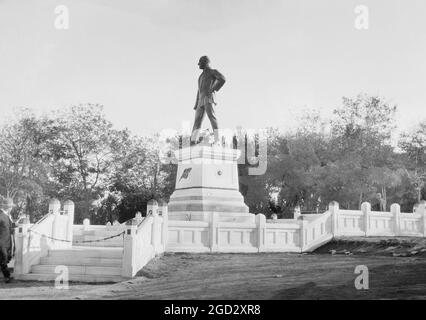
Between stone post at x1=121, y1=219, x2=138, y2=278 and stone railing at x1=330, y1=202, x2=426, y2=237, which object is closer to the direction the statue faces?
the stone post

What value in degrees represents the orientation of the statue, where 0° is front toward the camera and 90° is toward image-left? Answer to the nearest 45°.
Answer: approximately 45°

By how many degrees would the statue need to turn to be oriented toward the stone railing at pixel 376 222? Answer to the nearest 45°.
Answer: approximately 135° to its left

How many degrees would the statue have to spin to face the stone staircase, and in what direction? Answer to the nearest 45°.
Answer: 0° — it already faces it

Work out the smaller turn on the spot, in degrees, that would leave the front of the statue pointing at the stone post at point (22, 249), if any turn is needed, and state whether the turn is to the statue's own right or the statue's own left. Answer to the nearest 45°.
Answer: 0° — it already faces it
